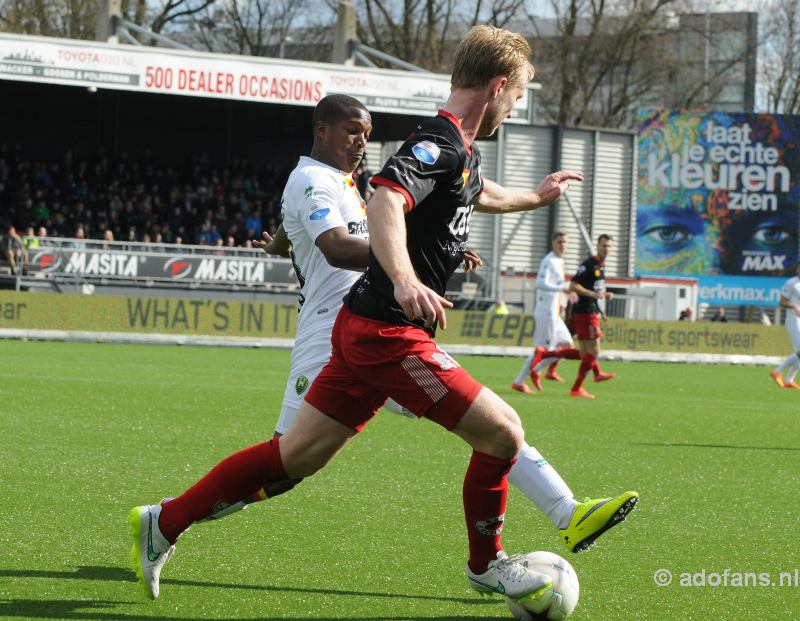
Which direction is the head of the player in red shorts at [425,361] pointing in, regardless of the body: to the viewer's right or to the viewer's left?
to the viewer's right

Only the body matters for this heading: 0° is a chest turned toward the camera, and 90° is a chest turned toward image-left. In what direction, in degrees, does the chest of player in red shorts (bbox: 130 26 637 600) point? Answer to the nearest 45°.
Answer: approximately 270°

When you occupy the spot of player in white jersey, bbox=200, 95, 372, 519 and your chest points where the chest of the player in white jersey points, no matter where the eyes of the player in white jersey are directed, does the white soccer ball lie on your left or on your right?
on your right

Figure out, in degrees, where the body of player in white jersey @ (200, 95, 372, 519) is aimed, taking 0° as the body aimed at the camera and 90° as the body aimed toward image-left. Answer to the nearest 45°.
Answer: approximately 270°

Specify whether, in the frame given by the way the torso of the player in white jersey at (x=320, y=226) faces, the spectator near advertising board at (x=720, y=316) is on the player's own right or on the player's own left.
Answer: on the player's own left

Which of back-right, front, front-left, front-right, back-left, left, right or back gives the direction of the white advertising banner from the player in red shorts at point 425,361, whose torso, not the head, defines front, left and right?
left

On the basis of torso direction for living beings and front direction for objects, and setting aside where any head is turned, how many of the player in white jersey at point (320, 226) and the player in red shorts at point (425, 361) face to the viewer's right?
2

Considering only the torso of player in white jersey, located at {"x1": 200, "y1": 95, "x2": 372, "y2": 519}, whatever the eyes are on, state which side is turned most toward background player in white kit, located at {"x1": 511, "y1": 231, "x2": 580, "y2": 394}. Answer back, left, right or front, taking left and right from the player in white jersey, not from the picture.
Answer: left

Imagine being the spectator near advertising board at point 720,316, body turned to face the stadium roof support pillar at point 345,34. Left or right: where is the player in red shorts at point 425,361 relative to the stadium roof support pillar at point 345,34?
left
